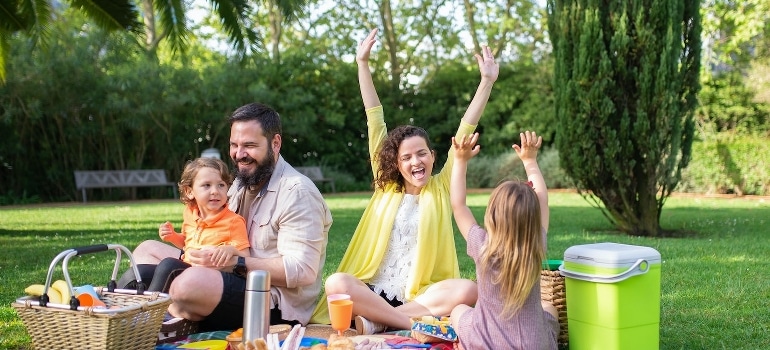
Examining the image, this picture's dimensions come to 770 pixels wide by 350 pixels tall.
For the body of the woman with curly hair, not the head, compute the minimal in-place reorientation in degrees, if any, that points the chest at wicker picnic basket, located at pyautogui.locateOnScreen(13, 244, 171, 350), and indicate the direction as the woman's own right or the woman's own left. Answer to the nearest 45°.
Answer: approximately 45° to the woman's own right

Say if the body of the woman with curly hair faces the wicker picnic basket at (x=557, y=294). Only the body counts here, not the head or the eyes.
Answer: no

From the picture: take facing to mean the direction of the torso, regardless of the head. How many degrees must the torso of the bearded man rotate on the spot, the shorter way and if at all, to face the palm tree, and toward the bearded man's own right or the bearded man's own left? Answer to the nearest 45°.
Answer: approximately 135° to the bearded man's own right

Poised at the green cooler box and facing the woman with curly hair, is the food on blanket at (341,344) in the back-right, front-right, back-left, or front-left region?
front-left

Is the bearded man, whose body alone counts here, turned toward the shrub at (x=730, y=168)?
no

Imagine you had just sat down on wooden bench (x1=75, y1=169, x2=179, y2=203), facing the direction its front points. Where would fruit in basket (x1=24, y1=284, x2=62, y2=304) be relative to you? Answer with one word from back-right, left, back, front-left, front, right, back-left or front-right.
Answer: front-right

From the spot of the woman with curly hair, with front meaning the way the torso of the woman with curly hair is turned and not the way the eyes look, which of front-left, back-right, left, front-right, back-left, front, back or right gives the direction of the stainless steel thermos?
front-right

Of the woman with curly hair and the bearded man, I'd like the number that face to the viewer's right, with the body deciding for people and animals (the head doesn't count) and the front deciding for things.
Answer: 0

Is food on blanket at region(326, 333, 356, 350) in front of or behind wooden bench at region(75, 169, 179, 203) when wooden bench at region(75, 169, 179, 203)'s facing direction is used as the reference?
in front

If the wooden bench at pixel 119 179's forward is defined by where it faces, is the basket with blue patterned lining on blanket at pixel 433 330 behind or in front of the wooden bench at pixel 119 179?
in front

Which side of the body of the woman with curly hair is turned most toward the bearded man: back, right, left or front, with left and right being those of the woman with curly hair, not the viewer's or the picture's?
right

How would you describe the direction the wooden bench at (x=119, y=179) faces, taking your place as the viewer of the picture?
facing the viewer and to the right of the viewer

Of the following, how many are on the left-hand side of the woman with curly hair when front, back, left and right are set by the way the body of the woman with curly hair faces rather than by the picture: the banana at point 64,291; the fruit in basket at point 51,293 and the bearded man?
0

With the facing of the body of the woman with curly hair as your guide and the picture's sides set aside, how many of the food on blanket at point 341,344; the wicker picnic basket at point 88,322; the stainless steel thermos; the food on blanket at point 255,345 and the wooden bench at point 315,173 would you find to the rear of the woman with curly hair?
1

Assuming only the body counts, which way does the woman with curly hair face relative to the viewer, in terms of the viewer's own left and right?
facing the viewer

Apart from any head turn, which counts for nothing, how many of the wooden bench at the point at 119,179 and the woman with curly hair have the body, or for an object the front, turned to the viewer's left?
0
